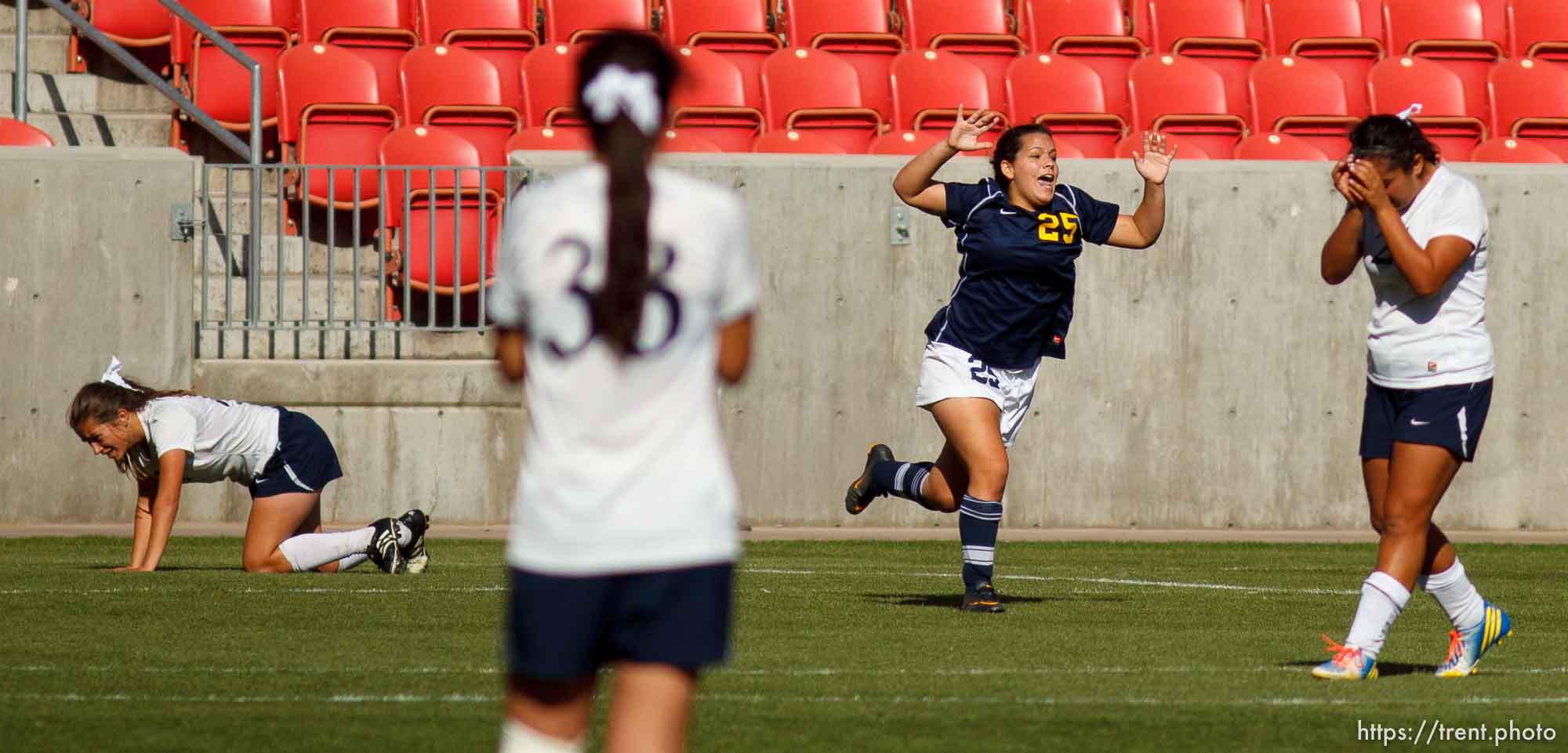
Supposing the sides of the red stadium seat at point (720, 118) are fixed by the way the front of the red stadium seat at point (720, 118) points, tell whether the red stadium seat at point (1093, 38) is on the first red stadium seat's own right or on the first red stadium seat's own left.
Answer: on the first red stadium seat's own left

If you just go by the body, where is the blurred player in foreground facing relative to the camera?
away from the camera

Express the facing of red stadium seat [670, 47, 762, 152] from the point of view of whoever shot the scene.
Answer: facing the viewer

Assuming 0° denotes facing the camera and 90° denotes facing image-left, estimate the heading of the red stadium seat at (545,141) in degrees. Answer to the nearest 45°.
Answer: approximately 0°

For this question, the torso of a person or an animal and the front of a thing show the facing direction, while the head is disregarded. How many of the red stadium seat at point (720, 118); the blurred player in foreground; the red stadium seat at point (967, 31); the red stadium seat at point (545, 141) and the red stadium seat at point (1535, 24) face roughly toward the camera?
4

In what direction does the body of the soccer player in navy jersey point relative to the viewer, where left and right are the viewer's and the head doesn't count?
facing the viewer and to the right of the viewer

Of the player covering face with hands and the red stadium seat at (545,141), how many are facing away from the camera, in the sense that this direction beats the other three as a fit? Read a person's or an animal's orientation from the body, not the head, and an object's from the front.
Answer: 0

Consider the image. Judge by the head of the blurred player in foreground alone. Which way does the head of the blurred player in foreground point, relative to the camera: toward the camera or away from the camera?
away from the camera

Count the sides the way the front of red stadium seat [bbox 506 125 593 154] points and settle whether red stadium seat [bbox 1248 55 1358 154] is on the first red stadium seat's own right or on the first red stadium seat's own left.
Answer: on the first red stadium seat's own left

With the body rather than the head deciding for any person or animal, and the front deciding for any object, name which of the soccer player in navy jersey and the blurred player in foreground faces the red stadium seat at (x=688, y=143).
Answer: the blurred player in foreground
